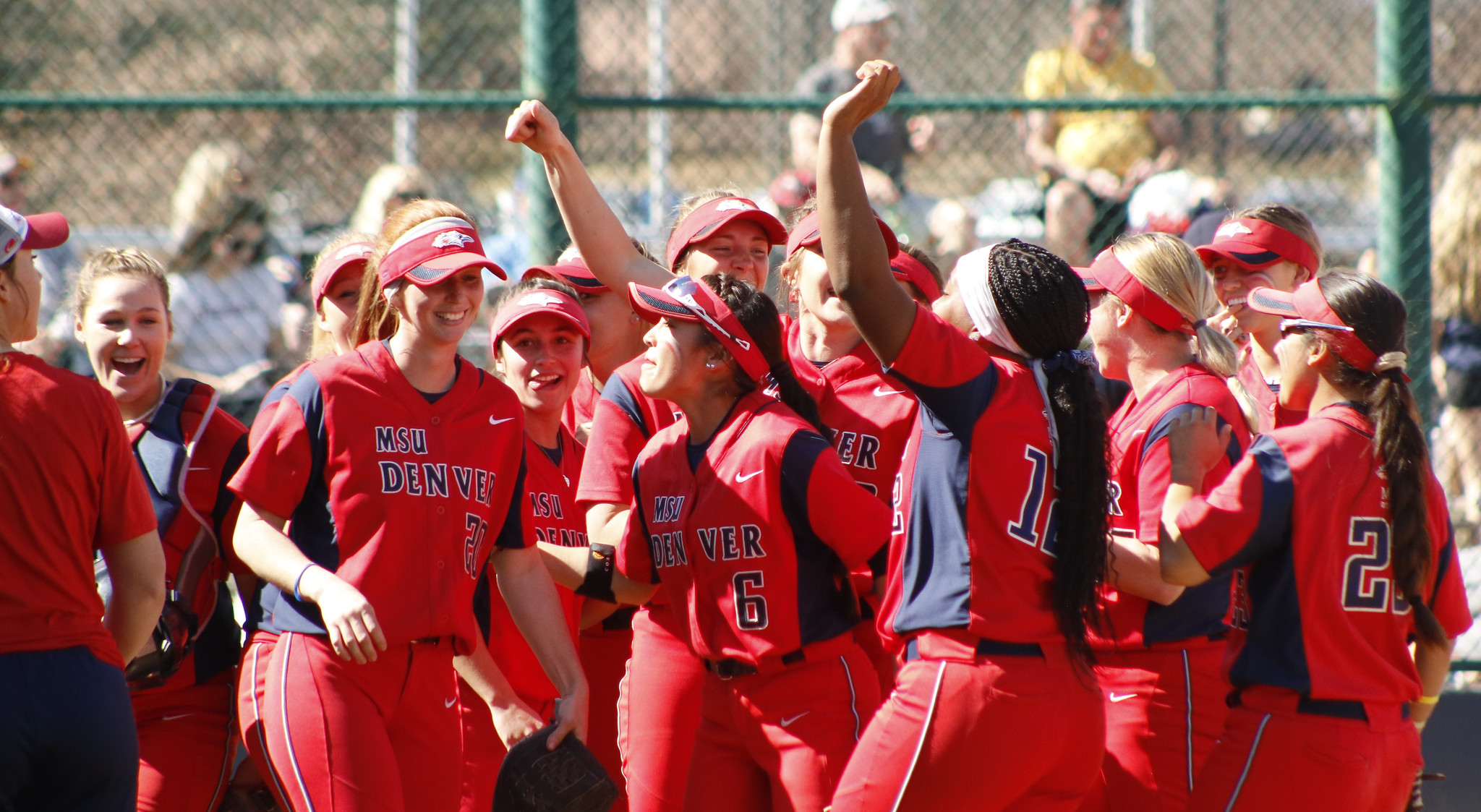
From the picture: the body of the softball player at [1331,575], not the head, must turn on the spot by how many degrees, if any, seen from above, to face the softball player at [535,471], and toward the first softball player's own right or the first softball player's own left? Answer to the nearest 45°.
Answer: approximately 45° to the first softball player's own left

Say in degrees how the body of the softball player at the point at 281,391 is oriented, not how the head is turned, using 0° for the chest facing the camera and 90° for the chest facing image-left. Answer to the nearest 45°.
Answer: approximately 315°

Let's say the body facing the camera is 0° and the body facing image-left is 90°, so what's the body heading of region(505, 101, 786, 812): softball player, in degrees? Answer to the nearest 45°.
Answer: approximately 315°

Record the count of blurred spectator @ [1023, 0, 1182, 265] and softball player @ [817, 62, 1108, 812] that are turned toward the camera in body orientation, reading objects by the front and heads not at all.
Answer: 1

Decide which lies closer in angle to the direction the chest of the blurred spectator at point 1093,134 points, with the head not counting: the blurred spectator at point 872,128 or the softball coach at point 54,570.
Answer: the softball coach
